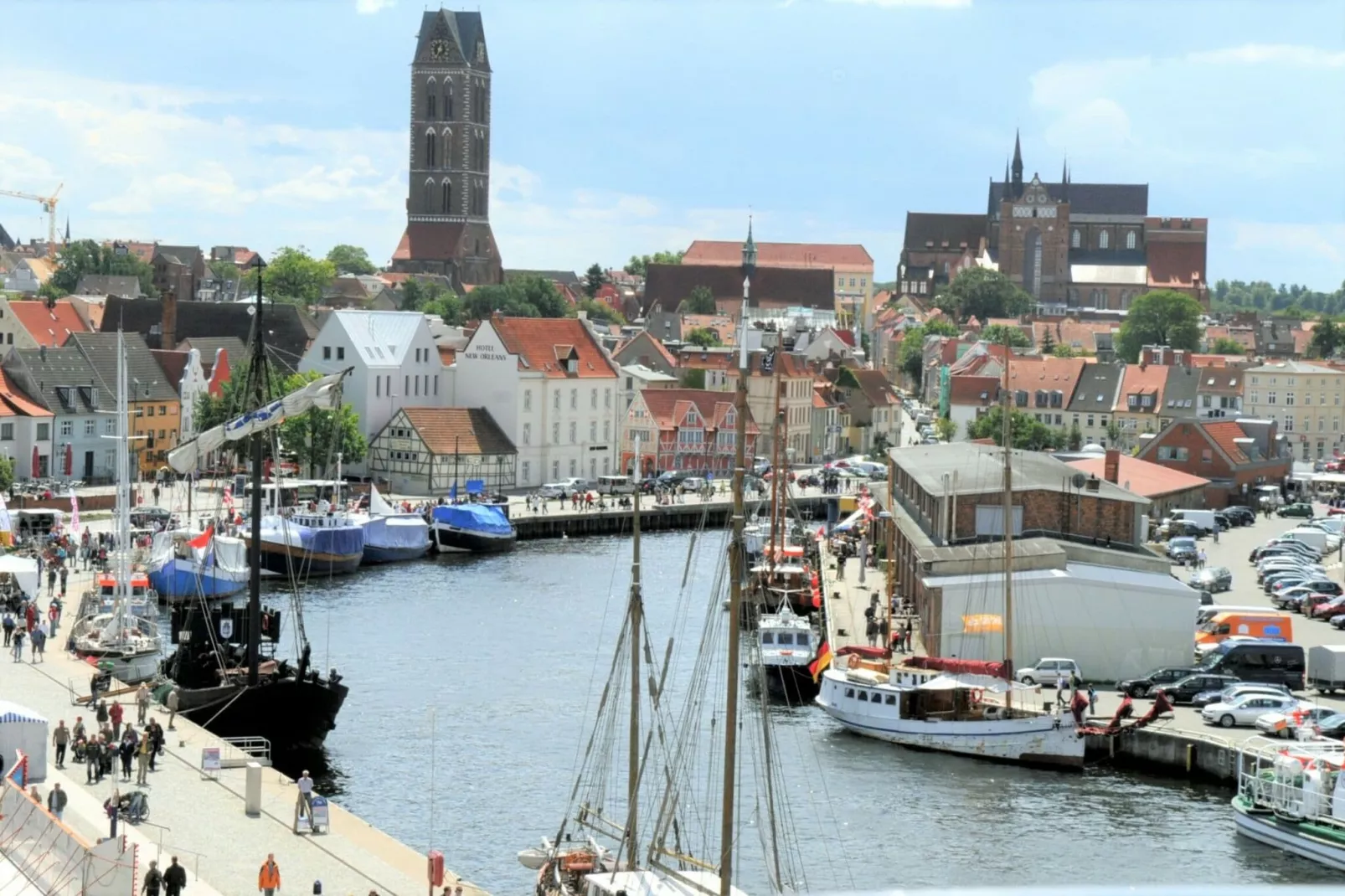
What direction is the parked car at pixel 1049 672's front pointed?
to the viewer's left

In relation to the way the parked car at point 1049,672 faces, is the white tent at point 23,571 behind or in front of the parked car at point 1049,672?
in front

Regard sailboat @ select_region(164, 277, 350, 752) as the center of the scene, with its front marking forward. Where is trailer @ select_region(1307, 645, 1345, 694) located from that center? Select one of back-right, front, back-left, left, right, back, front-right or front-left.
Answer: front-left

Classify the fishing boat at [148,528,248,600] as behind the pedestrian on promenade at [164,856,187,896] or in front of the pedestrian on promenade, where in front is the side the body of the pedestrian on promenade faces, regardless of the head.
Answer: in front

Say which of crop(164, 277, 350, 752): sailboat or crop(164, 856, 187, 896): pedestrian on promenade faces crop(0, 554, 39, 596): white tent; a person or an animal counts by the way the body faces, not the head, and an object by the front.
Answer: the pedestrian on promenade

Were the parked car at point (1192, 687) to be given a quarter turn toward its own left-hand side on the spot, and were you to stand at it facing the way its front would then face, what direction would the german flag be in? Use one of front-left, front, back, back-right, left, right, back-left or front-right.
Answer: right

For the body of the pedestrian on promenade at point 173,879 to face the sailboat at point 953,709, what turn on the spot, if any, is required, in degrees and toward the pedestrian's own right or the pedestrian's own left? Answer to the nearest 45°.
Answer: approximately 45° to the pedestrian's own right

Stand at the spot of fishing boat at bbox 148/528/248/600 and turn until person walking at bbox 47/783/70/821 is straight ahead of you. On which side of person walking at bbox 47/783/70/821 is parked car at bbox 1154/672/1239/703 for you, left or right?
left

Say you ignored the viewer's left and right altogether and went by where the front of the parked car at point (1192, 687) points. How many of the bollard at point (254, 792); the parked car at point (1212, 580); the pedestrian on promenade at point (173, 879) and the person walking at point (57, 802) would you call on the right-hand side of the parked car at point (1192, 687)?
1

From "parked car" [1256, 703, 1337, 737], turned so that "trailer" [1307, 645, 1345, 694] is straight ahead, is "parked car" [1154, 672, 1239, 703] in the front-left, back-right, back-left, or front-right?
front-left

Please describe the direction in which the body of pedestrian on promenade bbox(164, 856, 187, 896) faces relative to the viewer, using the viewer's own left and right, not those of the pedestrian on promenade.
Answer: facing away from the viewer

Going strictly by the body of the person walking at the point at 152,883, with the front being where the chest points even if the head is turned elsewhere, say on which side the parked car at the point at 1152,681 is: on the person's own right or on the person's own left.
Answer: on the person's own right

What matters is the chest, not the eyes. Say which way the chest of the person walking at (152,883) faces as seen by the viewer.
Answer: away from the camera

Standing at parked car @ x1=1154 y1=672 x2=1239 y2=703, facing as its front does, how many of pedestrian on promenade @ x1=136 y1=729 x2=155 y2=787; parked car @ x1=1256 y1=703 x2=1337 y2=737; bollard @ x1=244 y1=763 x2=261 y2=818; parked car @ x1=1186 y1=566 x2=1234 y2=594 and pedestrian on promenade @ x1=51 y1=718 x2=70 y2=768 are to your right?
1

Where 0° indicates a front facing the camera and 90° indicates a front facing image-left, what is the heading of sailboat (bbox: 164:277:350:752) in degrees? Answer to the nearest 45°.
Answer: approximately 315°

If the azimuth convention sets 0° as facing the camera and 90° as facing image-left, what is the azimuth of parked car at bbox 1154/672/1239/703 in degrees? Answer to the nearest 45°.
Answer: approximately 90°

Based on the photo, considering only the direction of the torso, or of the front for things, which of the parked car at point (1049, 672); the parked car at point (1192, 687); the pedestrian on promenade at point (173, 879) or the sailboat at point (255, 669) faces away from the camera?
the pedestrian on promenade
